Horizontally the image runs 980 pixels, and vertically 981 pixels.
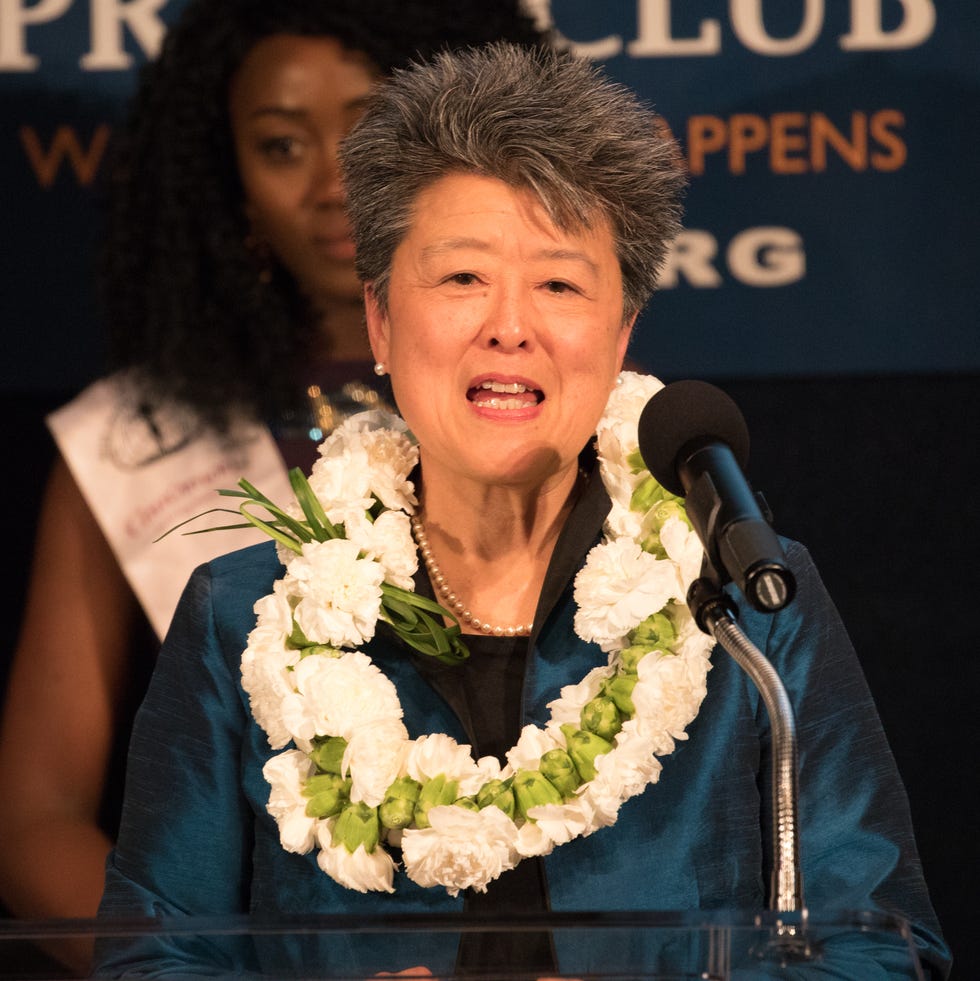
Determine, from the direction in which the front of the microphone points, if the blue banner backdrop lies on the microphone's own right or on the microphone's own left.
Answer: on the microphone's own right

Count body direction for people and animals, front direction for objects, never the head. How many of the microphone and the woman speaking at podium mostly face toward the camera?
1

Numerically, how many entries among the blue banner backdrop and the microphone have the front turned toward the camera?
1

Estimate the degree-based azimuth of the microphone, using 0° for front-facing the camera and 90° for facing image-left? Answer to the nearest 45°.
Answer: approximately 135°

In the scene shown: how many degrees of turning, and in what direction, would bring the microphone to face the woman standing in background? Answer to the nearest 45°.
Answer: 0° — it already faces them

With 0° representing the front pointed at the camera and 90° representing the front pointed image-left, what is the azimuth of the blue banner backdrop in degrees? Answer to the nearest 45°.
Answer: approximately 0°

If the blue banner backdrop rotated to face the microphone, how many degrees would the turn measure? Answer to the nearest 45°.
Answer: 0° — it already faces it

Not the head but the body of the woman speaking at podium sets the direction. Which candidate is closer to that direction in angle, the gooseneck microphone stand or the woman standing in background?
the gooseneck microphone stand

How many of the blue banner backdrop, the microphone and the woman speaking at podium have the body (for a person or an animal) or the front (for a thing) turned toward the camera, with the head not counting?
2

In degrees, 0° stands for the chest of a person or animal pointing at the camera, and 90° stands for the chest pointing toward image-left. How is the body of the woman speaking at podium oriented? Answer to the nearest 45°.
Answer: approximately 0°

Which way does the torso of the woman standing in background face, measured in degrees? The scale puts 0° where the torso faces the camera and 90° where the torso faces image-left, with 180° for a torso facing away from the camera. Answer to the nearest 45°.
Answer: approximately 315°
